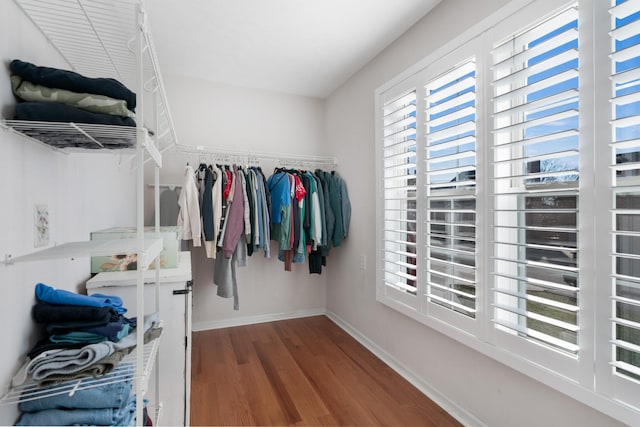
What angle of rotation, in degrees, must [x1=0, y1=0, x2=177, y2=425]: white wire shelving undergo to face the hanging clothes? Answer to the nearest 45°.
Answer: approximately 45° to its left

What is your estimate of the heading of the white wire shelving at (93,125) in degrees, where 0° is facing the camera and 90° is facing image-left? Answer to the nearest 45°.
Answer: approximately 270°

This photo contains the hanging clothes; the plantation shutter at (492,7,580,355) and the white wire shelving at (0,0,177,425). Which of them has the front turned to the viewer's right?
the white wire shelving

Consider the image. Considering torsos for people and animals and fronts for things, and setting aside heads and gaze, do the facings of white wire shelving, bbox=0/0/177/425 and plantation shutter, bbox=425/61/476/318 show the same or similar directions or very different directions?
very different directions

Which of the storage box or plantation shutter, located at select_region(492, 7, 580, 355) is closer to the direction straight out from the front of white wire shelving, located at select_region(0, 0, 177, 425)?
the plantation shutter
